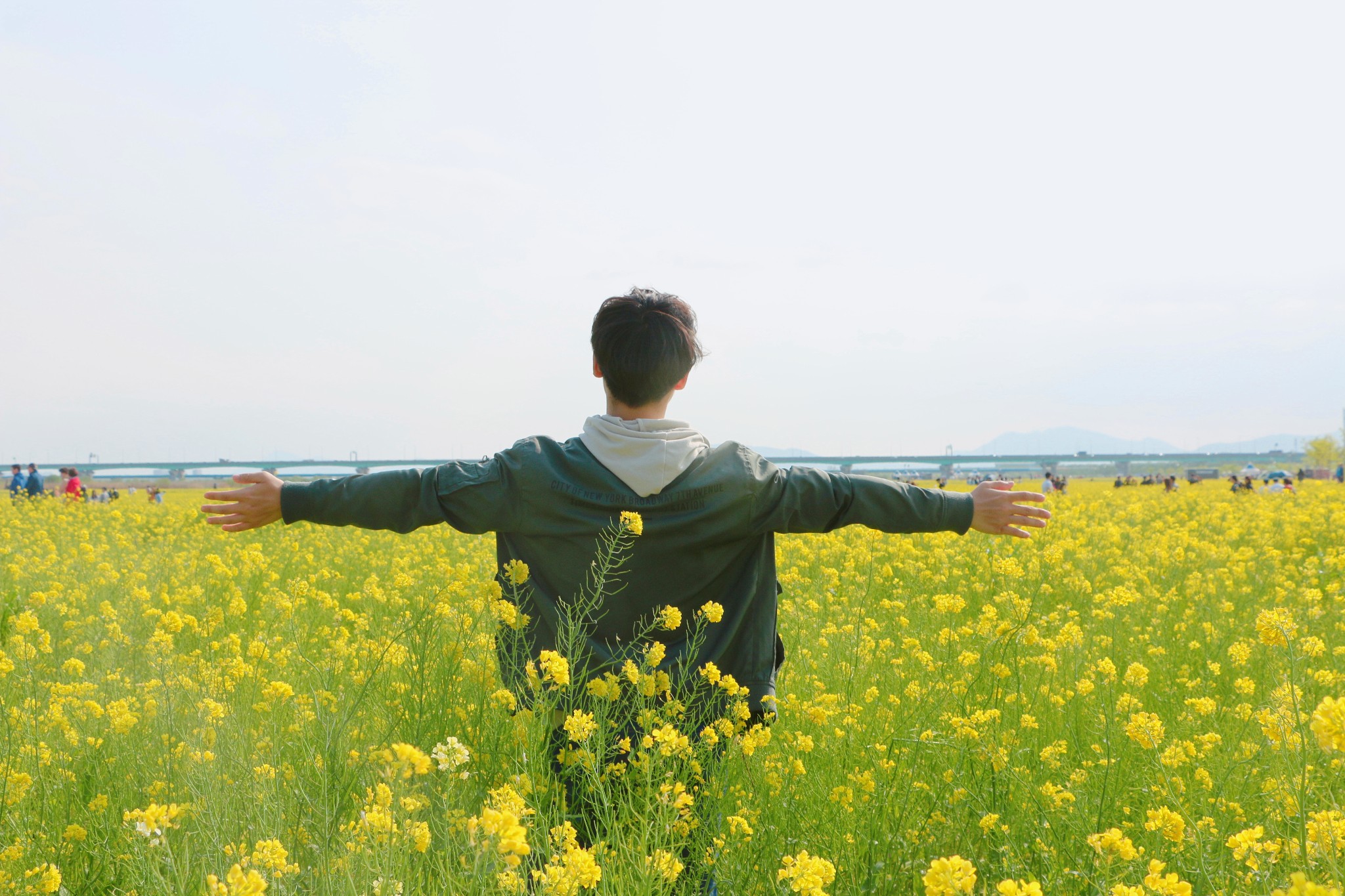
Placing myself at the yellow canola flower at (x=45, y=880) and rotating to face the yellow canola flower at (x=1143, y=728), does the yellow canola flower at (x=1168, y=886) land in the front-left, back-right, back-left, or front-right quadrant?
front-right

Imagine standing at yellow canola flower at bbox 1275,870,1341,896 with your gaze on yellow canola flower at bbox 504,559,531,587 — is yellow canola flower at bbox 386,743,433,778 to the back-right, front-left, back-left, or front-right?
front-left

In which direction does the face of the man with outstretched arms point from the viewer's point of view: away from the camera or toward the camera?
away from the camera

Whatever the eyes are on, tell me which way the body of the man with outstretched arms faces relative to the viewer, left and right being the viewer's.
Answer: facing away from the viewer

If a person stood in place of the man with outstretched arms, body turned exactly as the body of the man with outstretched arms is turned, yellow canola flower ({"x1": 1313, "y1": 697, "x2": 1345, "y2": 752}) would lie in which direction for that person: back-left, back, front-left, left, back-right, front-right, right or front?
back-right

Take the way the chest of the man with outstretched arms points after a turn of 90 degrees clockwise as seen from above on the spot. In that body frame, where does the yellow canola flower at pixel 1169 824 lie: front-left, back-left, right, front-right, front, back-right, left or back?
front

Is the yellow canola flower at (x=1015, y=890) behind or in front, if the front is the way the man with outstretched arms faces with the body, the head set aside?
behind
